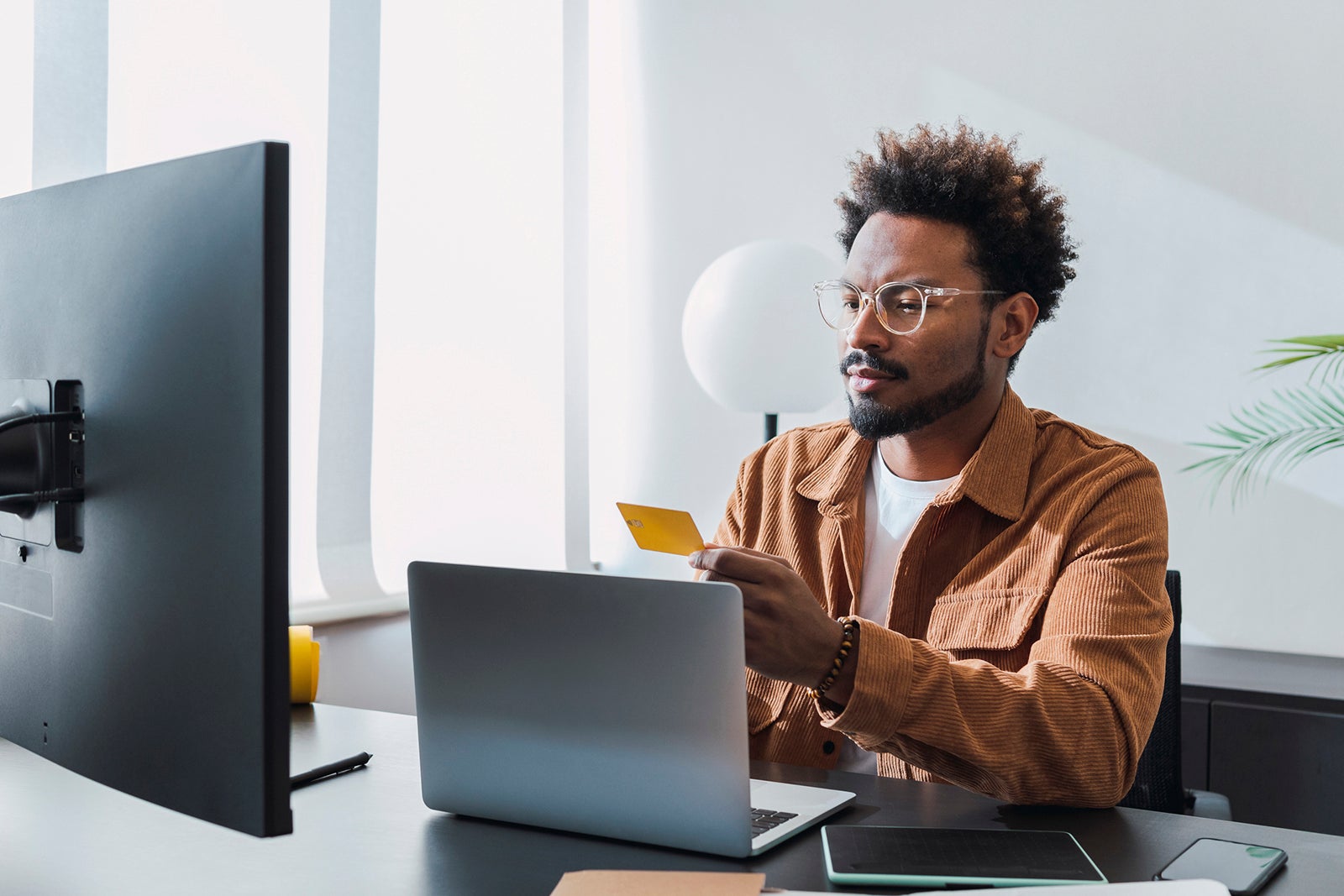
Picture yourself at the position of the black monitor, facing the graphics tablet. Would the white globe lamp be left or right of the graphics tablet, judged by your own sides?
left

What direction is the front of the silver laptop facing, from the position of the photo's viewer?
facing away from the viewer and to the right of the viewer

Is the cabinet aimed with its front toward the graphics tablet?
yes

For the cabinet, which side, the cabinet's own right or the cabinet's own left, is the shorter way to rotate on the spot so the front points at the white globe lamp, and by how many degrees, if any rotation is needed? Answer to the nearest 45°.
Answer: approximately 90° to the cabinet's own right

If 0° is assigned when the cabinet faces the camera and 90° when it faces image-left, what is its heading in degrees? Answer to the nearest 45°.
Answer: approximately 0°

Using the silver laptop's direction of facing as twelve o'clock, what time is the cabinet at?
The cabinet is roughly at 12 o'clock from the silver laptop.

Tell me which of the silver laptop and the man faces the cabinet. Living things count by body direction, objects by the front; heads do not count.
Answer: the silver laptop

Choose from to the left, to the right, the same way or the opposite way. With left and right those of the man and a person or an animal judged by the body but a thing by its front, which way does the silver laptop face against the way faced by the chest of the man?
the opposite way

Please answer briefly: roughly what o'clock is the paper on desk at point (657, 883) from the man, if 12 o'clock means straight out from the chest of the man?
The paper on desk is roughly at 11 o'clock from the man.

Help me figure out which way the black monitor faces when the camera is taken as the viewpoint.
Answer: facing away from the viewer and to the right of the viewer
